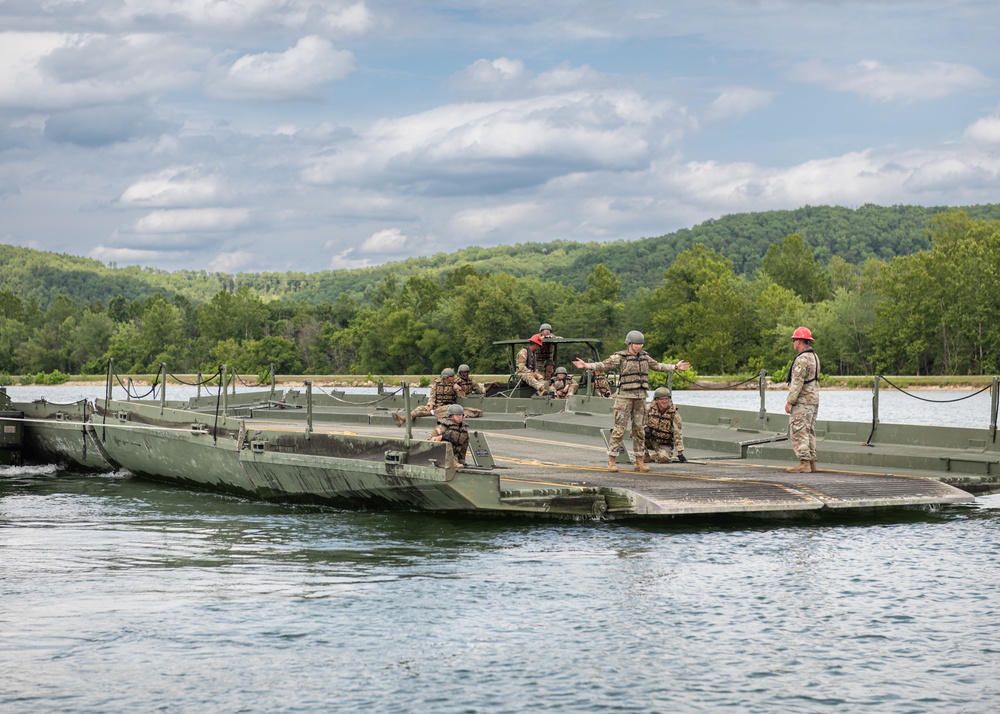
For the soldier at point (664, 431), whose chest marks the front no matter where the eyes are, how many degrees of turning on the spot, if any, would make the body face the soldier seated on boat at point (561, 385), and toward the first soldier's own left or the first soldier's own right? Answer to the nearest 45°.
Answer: approximately 180°

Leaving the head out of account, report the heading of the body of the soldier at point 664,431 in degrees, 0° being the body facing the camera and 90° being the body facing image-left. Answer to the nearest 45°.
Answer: approximately 0°

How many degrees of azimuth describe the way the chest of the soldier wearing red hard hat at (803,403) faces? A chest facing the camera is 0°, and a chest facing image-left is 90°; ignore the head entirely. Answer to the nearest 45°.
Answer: approximately 90°

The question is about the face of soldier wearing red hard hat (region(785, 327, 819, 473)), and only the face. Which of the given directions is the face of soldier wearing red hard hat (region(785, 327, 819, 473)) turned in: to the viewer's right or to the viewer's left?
to the viewer's left

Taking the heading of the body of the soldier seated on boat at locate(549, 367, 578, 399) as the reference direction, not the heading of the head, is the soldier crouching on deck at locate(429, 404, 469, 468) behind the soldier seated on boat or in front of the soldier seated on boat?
in front

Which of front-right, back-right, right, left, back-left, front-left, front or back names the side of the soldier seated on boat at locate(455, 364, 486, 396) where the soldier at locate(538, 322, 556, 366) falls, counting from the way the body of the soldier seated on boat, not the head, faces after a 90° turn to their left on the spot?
front

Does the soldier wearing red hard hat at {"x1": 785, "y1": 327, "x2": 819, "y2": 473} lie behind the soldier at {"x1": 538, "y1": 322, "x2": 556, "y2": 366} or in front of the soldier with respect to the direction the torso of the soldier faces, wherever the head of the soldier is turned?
in front

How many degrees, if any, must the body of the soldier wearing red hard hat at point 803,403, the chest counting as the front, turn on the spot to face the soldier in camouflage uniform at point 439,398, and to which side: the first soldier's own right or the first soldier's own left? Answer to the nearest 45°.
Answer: approximately 45° to the first soldier's own right

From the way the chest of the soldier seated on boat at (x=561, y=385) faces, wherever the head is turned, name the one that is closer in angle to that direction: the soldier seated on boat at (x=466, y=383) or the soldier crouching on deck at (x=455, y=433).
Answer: the soldier crouching on deck

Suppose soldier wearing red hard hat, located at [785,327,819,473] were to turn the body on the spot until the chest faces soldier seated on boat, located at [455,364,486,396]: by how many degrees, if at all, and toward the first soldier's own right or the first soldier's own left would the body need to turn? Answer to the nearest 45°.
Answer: approximately 45° to the first soldier's own right
